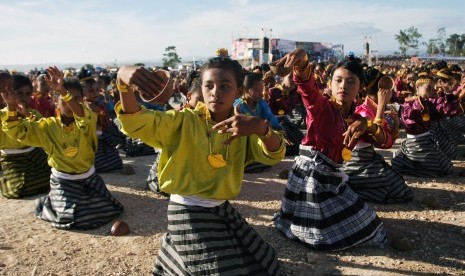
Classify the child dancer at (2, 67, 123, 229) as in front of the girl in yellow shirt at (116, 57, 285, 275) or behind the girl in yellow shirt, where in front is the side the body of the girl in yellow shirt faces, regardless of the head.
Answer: behind

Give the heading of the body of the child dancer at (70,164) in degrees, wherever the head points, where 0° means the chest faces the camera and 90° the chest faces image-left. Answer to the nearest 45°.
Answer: approximately 0°

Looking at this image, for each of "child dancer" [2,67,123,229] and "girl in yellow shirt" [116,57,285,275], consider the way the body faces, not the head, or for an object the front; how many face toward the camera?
2

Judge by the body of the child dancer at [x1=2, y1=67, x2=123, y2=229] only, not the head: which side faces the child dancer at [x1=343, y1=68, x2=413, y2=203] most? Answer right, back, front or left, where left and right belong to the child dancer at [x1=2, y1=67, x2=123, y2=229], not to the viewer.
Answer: left

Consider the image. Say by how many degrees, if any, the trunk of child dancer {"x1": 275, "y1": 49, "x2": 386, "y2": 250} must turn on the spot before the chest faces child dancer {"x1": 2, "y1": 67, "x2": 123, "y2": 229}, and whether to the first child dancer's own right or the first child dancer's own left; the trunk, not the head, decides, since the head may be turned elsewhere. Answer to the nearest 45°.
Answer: approximately 135° to the first child dancer's own right
